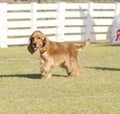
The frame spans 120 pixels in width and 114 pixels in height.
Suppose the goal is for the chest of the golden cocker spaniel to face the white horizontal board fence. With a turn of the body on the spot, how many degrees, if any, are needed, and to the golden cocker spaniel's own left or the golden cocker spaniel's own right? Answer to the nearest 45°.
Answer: approximately 90° to the golden cocker spaniel's own right

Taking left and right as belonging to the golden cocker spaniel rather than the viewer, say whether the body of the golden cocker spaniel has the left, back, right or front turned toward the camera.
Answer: left
